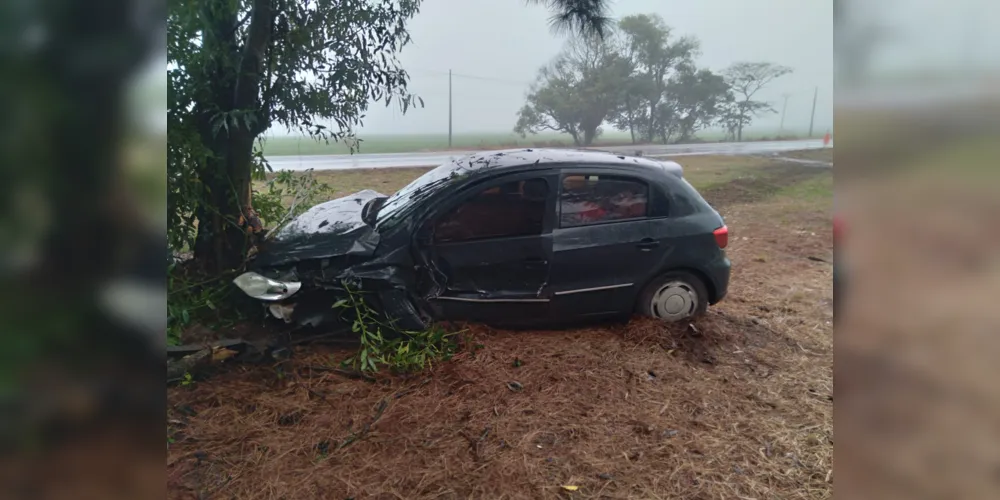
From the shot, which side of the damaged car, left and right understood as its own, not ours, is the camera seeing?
left
